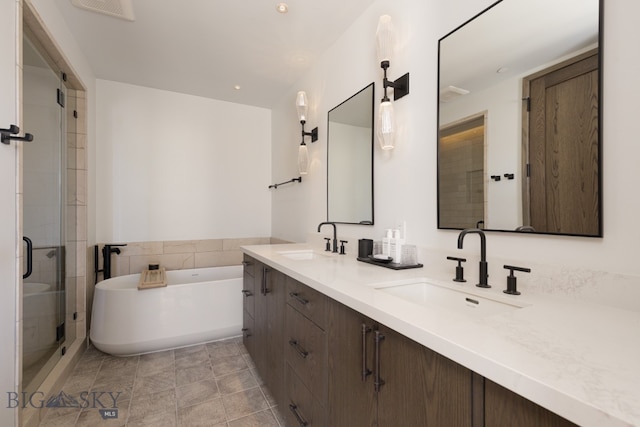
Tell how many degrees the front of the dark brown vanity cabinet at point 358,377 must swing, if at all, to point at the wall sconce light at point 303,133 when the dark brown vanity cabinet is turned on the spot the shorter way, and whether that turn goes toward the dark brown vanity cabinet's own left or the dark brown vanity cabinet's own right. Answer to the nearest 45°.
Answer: approximately 90° to the dark brown vanity cabinet's own right

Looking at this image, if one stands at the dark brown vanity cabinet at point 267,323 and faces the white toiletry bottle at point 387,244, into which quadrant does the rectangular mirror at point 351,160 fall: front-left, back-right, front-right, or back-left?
front-left

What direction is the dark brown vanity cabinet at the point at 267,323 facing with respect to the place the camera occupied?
facing to the left of the viewer

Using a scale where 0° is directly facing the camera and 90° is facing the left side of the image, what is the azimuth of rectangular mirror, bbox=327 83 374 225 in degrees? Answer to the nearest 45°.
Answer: approximately 45°

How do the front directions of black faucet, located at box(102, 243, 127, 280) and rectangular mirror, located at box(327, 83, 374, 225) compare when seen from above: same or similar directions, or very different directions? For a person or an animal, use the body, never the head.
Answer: very different directions

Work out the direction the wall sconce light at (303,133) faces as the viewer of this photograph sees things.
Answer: facing the viewer and to the left of the viewer

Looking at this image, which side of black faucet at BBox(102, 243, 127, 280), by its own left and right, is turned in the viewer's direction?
right

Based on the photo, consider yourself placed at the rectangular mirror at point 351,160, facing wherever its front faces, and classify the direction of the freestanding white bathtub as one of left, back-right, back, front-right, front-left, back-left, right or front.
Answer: front-right

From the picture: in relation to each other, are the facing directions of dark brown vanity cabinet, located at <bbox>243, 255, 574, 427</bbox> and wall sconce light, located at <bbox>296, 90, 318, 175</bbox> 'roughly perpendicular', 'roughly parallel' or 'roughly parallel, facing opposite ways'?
roughly parallel

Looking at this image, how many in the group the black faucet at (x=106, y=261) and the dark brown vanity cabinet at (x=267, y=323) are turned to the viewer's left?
1
